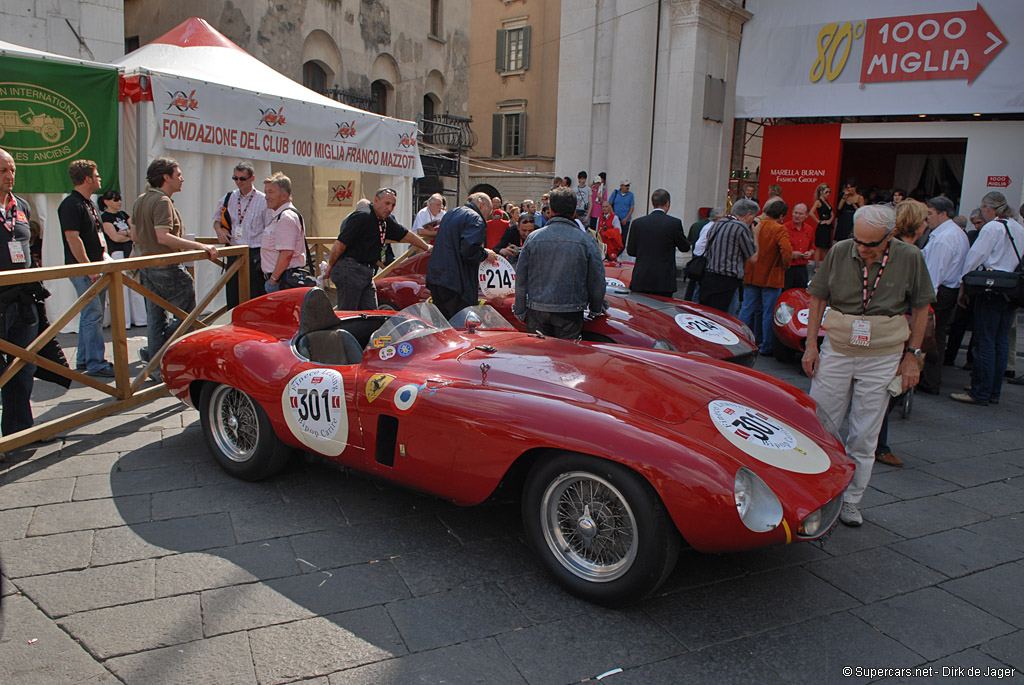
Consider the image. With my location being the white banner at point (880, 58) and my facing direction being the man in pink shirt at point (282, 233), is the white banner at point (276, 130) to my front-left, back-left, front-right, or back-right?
front-right

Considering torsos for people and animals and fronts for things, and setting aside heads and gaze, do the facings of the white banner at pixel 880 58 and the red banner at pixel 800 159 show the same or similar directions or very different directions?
same or similar directions

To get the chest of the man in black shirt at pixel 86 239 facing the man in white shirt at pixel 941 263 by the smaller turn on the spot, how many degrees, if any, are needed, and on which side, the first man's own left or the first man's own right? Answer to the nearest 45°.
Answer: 0° — they already face them

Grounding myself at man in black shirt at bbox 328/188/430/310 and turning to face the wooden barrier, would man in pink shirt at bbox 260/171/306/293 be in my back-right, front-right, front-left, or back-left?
front-right

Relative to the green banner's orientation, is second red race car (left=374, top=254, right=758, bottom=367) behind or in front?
in front

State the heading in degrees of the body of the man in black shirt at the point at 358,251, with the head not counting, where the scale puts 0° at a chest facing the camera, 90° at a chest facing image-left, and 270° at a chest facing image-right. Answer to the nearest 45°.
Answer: approximately 315°

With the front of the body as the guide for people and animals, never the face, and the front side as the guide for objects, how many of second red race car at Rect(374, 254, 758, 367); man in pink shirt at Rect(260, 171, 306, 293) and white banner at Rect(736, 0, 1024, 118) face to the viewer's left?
1

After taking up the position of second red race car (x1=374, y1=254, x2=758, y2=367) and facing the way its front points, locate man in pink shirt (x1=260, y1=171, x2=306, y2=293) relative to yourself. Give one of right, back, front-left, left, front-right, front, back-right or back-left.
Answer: back-right

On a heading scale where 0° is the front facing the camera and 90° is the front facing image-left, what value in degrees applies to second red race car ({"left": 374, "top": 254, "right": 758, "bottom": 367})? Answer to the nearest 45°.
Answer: approximately 315°

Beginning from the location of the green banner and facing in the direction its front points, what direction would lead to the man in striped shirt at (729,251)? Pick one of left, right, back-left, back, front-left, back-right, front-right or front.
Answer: front-left

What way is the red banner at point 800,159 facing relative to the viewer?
toward the camera

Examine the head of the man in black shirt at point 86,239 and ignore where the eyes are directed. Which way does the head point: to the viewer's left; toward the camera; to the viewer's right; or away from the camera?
to the viewer's right

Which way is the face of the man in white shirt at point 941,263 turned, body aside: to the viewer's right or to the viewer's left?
to the viewer's left

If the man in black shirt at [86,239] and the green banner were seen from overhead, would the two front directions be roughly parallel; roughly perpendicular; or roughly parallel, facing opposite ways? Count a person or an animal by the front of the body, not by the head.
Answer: roughly perpendicular

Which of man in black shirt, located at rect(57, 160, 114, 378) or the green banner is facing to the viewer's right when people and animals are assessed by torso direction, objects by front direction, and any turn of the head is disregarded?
the man in black shirt

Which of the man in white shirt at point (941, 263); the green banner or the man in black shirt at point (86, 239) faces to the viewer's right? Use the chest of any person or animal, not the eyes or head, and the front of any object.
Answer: the man in black shirt
